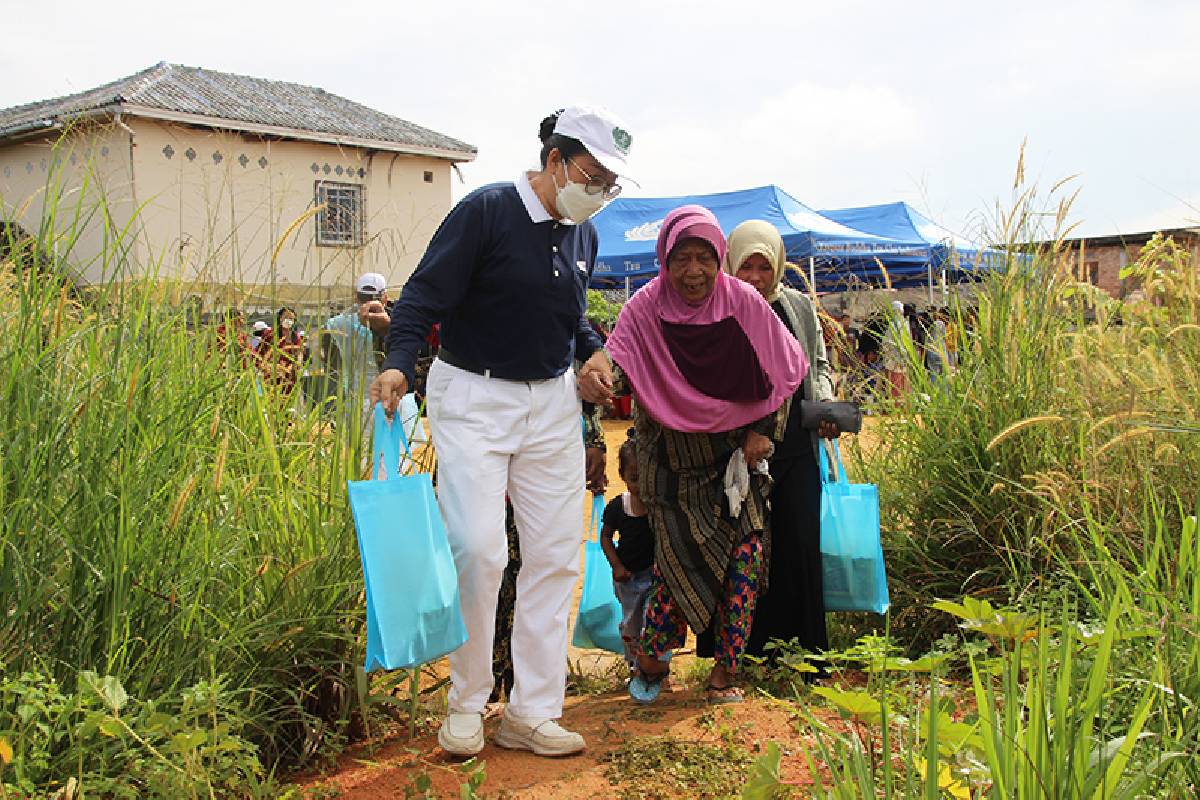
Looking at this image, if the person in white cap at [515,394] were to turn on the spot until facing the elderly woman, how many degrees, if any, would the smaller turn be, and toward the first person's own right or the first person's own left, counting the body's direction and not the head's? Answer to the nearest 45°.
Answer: approximately 90° to the first person's own left

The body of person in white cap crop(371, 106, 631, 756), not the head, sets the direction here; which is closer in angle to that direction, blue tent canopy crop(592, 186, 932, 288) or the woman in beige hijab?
the woman in beige hijab

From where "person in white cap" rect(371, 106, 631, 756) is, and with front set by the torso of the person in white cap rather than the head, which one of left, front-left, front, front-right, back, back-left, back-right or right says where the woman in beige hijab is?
left

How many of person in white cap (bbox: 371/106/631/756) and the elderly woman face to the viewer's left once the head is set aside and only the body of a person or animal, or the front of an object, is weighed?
0

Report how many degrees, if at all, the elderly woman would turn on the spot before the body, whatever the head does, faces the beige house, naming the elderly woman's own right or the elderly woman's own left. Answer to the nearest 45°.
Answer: approximately 90° to the elderly woman's own right

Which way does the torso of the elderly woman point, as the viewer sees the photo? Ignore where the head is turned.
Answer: toward the camera

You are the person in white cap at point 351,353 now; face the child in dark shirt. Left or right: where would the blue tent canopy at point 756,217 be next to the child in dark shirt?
left

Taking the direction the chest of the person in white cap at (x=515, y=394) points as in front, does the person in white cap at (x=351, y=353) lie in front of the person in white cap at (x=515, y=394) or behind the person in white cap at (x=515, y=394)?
behind

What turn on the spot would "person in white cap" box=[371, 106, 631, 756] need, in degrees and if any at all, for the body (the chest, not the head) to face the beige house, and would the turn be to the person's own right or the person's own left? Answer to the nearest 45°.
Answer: approximately 135° to the person's own right

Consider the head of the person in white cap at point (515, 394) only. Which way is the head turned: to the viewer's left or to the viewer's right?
to the viewer's right
